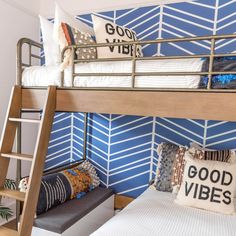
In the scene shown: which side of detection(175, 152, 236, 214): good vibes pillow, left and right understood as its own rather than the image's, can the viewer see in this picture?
front

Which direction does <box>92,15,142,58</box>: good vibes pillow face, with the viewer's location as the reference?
facing the viewer and to the right of the viewer

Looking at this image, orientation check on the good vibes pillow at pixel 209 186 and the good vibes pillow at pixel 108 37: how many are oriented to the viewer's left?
0

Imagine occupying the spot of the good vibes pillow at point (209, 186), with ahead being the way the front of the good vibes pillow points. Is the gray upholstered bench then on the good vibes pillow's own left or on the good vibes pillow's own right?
on the good vibes pillow's own right

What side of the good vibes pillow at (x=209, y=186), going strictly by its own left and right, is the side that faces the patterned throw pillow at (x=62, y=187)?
right

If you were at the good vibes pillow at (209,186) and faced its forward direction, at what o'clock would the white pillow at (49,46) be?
The white pillow is roughly at 3 o'clock from the good vibes pillow.

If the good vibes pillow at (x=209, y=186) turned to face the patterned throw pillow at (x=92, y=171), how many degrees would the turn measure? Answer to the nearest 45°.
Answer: approximately 90° to its right
